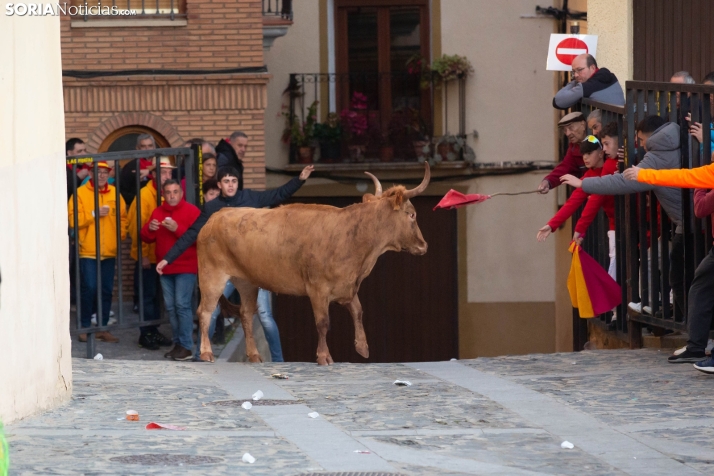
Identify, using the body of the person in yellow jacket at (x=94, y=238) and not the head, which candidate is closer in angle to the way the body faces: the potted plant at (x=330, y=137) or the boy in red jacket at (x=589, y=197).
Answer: the boy in red jacket

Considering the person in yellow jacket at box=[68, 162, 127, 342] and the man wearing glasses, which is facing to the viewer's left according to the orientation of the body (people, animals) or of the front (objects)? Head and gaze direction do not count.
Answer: the man wearing glasses

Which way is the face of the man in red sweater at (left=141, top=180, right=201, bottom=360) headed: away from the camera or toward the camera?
toward the camera

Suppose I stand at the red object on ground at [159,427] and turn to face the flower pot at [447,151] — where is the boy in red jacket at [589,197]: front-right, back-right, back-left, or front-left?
front-right

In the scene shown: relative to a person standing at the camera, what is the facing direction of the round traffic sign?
facing the viewer

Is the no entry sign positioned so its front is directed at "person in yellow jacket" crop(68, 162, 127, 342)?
no

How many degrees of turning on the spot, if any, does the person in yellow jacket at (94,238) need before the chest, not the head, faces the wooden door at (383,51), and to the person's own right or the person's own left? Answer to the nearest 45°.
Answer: approximately 135° to the person's own left

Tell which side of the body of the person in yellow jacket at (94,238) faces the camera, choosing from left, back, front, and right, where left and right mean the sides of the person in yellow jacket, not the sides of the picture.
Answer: front

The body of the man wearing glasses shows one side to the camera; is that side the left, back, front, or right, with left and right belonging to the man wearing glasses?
left

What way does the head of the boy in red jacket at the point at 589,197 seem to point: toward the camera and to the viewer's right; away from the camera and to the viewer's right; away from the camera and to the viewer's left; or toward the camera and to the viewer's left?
toward the camera and to the viewer's left

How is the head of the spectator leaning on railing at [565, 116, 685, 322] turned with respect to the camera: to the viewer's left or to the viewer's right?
to the viewer's left

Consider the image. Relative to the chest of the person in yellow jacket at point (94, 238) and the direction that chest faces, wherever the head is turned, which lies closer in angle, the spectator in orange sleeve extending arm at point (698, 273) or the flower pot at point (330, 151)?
the spectator in orange sleeve extending arm

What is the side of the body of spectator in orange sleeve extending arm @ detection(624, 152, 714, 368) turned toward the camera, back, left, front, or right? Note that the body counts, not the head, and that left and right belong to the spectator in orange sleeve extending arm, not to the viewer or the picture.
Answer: left

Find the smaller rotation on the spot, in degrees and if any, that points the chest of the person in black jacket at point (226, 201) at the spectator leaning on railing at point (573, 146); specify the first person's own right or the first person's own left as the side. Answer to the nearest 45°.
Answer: approximately 90° to the first person's own left

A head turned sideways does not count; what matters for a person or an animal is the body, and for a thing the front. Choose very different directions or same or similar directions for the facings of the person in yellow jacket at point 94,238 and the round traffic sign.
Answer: same or similar directions

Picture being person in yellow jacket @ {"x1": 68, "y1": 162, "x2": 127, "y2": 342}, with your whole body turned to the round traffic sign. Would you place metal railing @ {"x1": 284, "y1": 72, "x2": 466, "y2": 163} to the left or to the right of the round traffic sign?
left

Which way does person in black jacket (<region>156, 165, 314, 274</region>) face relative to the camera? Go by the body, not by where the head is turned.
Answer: toward the camera

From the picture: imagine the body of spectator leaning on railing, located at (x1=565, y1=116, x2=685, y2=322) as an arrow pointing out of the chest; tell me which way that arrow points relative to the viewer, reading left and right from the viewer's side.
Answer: facing to the left of the viewer

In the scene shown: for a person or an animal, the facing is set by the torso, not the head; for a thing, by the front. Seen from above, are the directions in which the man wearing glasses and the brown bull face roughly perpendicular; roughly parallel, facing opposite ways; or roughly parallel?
roughly parallel, facing opposite ways

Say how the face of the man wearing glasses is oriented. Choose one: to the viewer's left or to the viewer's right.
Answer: to the viewer's left
